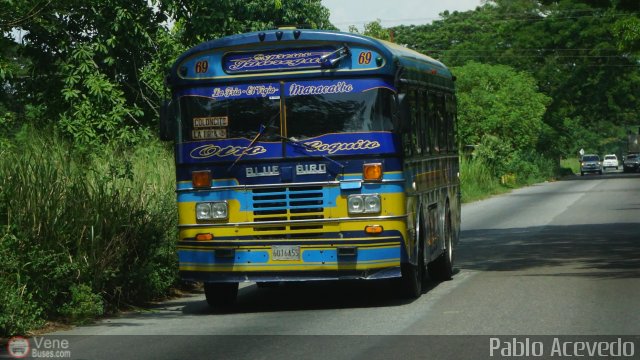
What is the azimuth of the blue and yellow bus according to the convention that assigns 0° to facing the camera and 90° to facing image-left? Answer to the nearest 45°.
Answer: approximately 0°
